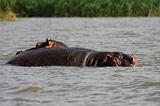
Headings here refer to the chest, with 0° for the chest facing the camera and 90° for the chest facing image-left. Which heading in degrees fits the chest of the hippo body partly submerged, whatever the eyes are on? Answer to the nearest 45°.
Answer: approximately 270°
